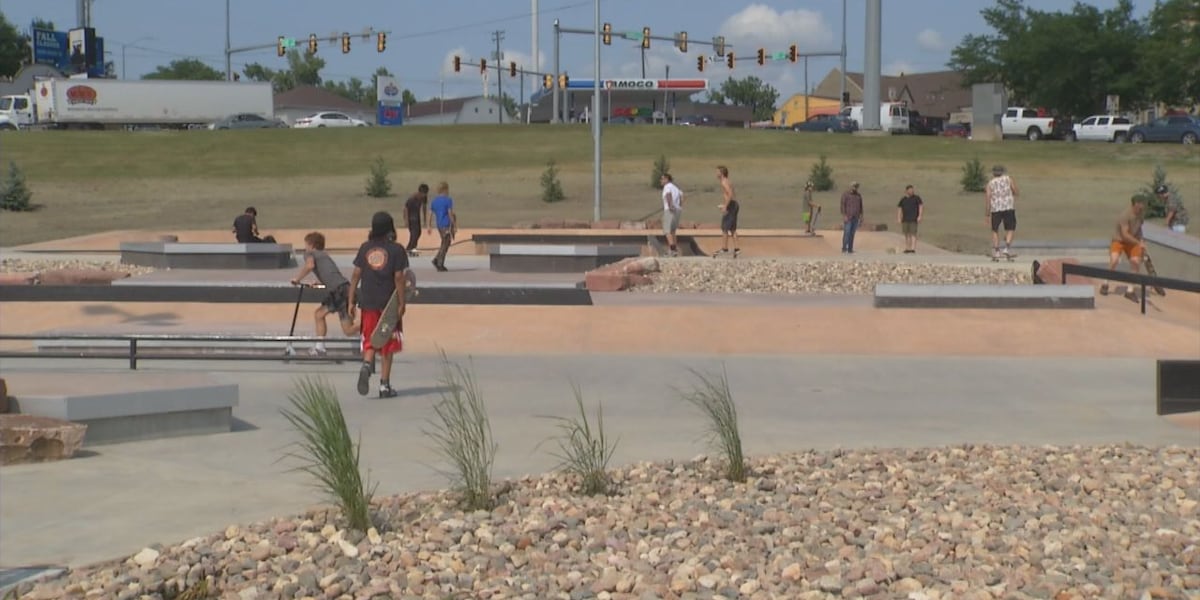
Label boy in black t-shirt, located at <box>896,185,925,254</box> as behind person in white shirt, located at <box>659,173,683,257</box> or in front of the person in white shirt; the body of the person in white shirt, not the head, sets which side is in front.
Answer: behind

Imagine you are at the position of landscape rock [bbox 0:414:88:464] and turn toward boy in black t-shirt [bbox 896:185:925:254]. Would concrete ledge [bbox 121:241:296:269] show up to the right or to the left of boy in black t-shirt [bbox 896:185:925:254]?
left

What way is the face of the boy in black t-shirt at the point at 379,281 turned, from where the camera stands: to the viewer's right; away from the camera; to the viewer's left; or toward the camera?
away from the camera

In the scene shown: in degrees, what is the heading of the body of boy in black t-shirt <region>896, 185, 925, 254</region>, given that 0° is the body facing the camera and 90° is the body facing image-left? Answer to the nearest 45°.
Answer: approximately 0°

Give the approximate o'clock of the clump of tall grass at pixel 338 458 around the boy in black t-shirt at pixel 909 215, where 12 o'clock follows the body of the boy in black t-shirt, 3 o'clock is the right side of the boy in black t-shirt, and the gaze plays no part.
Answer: The clump of tall grass is roughly at 12 o'clock from the boy in black t-shirt.

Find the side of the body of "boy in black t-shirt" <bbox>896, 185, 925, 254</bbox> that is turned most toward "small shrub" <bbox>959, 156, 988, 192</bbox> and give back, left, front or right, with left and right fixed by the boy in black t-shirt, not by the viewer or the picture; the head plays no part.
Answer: back
